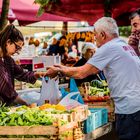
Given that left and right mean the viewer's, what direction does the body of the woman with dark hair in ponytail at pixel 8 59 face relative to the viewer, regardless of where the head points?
facing to the right of the viewer

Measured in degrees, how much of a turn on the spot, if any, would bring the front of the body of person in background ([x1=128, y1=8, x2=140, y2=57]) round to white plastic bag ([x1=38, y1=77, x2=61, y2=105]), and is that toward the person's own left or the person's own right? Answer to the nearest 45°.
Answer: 0° — they already face it

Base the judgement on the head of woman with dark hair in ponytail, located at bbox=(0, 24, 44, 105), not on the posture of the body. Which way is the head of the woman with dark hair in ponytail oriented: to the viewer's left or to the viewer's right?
to the viewer's right

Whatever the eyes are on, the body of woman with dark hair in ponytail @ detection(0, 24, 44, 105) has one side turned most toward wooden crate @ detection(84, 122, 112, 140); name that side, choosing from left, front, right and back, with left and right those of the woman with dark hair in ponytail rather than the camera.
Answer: front

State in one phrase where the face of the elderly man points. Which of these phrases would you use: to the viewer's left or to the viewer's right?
to the viewer's left

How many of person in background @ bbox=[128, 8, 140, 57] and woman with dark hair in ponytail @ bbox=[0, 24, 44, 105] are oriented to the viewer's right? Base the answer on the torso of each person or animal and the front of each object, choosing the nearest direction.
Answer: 1

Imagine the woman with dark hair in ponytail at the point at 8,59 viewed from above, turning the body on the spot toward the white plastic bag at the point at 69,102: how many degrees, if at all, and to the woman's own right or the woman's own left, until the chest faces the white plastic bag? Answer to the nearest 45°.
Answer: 0° — they already face it

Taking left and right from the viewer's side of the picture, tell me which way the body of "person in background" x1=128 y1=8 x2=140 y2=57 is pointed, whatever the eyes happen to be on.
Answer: facing the viewer and to the left of the viewer

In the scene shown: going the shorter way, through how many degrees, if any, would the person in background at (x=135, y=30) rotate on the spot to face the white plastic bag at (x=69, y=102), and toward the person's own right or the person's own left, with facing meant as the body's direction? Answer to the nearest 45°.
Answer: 0° — they already face it

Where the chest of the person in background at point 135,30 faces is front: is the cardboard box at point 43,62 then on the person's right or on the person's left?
on the person's right
